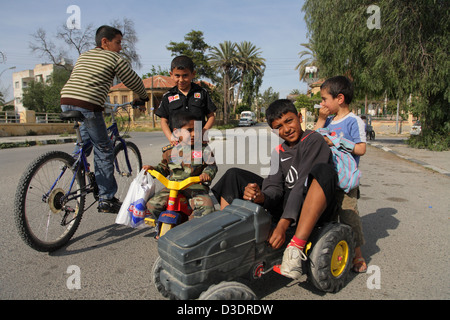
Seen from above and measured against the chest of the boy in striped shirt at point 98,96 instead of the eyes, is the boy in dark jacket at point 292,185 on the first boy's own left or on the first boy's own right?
on the first boy's own right

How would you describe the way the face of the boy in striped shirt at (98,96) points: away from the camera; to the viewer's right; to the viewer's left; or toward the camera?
to the viewer's right

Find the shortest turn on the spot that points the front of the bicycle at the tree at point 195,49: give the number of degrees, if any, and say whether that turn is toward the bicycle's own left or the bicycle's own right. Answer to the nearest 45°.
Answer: approximately 45° to the bicycle's own left

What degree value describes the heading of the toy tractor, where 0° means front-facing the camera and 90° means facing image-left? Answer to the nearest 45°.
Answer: approximately 45°

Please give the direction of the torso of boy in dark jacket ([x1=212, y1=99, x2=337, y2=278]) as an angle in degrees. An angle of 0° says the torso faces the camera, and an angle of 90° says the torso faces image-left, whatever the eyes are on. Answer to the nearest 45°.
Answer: approximately 45°

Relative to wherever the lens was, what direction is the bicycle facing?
facing away from the viewer and to the right of the viewer

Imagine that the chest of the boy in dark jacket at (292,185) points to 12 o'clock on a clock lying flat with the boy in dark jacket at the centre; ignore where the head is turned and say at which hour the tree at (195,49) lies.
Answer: The tree is roughly at 4 o'clock from the boy in dark jacket.
